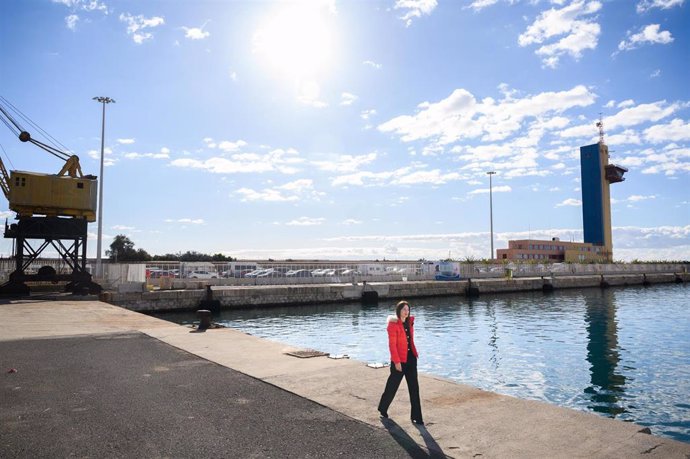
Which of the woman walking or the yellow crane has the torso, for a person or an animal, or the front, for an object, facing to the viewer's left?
the yellow crane

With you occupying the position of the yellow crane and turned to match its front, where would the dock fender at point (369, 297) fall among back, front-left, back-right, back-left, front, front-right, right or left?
back

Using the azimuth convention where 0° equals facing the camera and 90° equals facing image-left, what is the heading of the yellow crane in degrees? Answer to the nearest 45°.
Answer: approximately 90°

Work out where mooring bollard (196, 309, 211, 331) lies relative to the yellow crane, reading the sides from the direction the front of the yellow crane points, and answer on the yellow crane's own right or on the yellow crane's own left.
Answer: on the yellow crane's own left

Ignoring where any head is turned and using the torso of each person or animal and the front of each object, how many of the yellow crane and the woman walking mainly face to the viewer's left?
1
